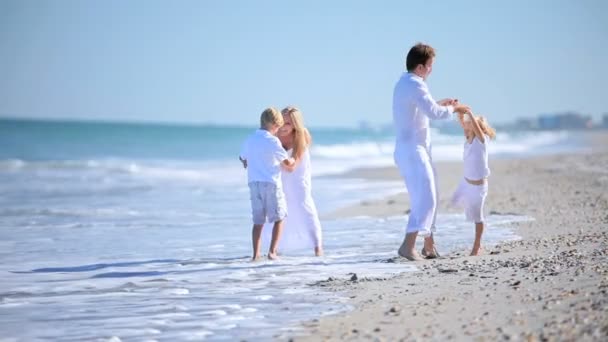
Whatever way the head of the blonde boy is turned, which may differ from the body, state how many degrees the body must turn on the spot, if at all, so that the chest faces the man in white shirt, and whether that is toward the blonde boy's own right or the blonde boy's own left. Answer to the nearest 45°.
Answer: approximately 45° to the blonde boy's own right

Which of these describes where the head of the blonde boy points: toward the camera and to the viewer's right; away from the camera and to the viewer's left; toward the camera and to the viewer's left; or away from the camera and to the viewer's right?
away from the camera and to the viewer's right

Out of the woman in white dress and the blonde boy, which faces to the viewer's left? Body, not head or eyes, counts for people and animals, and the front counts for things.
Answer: the woman in white dress

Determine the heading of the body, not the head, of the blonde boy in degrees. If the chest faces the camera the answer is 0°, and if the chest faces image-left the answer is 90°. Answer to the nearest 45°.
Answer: approximately 225°

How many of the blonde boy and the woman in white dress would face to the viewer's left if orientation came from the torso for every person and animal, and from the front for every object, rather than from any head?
1

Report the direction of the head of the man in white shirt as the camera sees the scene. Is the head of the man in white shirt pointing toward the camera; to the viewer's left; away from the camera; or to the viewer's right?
to the viewer's right

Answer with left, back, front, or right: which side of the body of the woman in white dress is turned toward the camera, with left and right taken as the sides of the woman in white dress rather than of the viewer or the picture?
left
